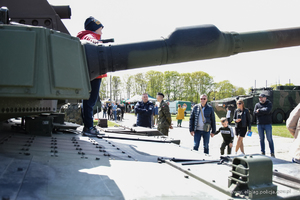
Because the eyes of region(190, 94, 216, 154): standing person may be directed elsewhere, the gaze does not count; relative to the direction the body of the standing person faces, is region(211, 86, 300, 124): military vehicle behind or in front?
behind

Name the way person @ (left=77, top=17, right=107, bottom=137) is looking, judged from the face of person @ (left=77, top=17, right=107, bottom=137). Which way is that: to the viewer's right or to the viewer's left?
to the viewer's right

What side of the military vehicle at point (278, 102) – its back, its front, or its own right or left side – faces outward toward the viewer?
left

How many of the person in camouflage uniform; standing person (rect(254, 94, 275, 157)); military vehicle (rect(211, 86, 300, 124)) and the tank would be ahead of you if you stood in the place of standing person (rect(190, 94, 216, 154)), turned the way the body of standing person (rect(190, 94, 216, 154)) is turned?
1

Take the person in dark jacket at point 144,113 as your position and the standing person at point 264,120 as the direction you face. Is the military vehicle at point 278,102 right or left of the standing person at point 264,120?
left

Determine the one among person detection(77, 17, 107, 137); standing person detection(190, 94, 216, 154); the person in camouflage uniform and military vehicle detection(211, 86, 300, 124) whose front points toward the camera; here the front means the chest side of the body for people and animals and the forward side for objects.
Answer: the standing person

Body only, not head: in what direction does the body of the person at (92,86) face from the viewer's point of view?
to the viewer's right
